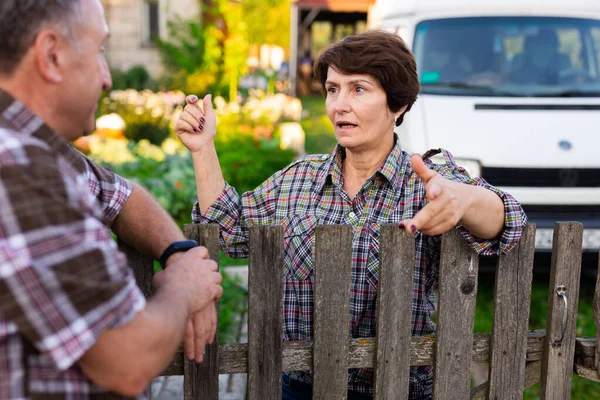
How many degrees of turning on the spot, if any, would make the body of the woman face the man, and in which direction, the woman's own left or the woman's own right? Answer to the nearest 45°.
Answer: approximately 45° to the woman's own right

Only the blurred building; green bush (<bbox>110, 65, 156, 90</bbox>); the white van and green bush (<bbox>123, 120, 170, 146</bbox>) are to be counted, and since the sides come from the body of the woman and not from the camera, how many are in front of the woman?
0

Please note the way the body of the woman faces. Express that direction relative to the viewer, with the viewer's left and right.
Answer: facing the viewer

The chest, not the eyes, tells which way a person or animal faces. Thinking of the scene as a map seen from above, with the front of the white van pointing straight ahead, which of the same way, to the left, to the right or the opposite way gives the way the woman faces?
the same way

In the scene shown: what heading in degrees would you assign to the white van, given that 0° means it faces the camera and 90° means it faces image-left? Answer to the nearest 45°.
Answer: approximately 0°

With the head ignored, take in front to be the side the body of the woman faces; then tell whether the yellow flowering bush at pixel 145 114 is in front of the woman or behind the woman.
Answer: behind

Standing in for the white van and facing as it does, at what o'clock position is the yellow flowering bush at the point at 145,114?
The yellow flowering bush is roughly at 4 o'clock from the white van.

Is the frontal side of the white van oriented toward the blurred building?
no

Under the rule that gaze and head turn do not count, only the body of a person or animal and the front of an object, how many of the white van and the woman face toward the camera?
2

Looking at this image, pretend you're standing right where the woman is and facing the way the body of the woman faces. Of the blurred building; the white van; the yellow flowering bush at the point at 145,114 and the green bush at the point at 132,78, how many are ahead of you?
0

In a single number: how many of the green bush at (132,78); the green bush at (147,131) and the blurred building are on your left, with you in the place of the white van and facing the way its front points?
0

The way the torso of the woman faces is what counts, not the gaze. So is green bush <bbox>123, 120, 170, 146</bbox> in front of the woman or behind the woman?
behind

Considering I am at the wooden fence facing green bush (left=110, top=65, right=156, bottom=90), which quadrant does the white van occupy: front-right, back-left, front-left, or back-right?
front-right

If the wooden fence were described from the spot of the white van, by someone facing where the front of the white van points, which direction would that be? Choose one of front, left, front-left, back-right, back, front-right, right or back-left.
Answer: front

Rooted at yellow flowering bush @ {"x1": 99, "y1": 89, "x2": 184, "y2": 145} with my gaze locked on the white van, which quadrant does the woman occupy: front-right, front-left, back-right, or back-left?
front-right

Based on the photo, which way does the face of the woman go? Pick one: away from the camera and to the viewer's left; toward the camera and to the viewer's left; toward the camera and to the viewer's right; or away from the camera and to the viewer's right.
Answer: toward the camera and to the viewer's left

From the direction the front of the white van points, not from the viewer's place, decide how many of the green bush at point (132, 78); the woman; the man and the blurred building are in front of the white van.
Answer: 2

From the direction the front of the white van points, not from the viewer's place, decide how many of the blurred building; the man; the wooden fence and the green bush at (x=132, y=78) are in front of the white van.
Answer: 2
